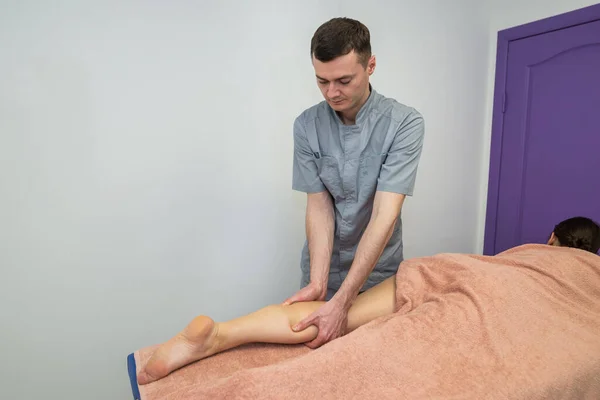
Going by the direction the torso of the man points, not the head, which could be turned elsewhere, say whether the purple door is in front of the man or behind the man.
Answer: behind

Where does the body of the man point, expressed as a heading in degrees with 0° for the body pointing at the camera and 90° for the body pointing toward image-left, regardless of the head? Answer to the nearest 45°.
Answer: approximately 45°
